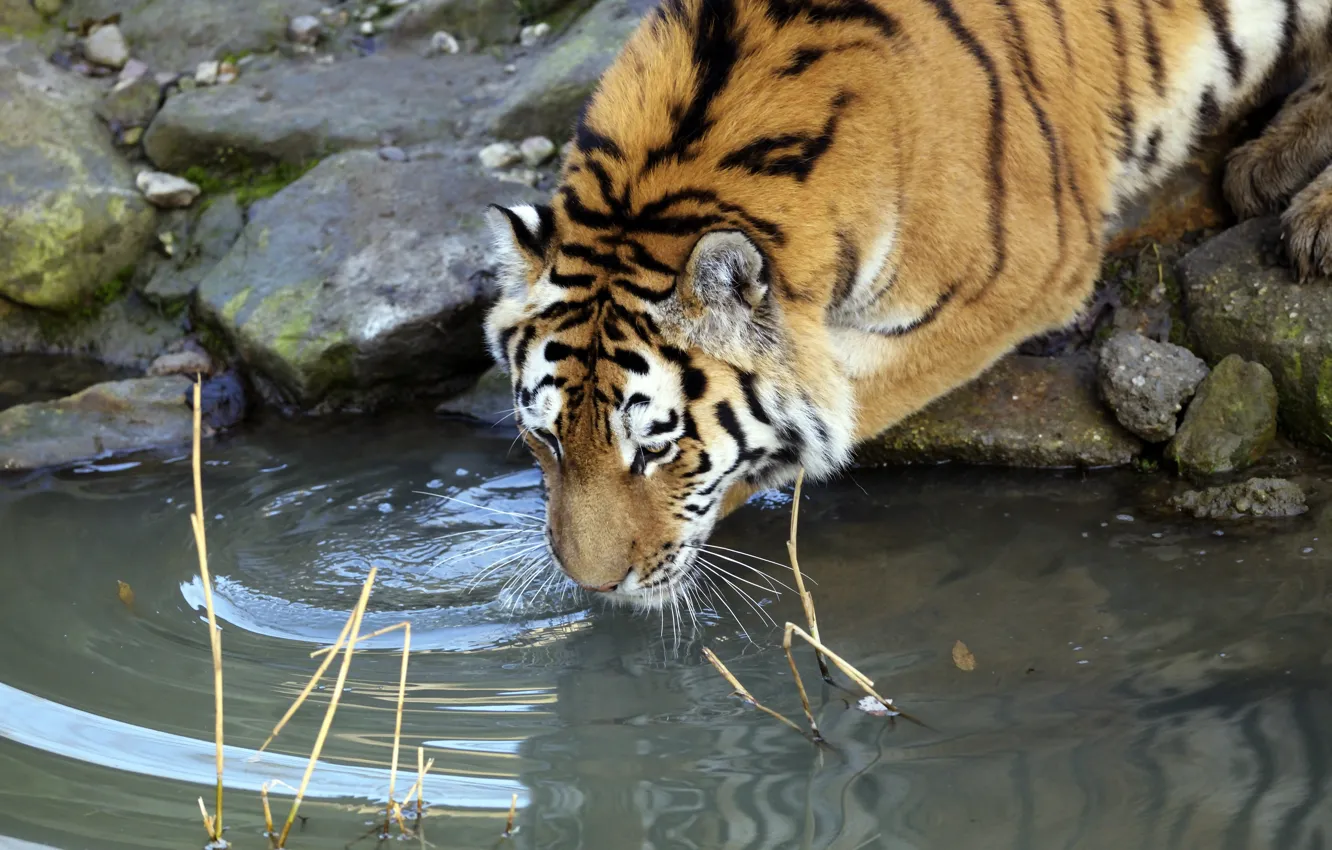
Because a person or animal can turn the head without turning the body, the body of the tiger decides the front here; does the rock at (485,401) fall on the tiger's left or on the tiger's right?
on the tiger's right

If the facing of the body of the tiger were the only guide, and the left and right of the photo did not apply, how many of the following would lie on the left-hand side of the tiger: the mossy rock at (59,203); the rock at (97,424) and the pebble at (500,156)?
0

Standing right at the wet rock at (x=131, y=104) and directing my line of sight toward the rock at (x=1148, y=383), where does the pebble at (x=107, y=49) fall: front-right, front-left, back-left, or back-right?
back-left

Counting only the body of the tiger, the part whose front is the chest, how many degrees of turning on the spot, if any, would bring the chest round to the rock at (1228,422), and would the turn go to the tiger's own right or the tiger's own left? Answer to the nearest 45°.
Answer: approximately 180°

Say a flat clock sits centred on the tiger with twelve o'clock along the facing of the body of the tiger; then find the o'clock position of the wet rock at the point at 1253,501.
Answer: The wet rock is roughly at 7 o'clock from the tiger.

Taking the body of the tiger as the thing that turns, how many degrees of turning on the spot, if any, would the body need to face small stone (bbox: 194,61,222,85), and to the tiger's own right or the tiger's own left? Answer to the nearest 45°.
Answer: approximately 90° to the tiger's own right

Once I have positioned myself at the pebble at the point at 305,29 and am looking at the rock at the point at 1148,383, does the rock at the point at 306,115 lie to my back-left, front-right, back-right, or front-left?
front-right

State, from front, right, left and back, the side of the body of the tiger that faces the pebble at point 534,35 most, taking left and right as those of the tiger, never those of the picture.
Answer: right

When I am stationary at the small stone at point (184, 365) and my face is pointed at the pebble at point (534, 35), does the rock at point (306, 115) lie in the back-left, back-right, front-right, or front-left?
front-left

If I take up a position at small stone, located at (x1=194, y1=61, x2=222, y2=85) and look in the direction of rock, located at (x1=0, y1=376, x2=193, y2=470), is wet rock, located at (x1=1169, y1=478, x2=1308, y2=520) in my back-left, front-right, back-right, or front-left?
front-left

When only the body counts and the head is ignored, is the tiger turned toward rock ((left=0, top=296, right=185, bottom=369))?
no

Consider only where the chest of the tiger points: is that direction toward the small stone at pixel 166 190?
no

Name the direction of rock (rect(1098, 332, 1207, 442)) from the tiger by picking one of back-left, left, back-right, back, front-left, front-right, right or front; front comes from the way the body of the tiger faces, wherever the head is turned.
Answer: back

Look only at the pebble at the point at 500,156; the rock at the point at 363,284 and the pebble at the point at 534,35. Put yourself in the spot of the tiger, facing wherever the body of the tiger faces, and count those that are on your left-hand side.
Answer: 0

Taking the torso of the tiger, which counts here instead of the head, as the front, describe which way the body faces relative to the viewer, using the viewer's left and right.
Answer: facing the viewer and to the left of the viewer

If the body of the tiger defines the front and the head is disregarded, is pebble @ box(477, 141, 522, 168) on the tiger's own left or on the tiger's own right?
on the tiger's own right
